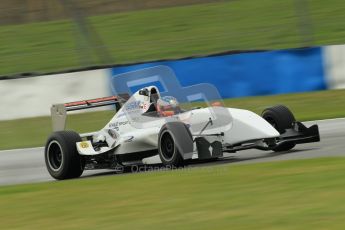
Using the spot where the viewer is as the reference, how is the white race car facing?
facing the viewer and to the right of the viewer

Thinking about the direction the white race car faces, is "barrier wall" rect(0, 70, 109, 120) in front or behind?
behind

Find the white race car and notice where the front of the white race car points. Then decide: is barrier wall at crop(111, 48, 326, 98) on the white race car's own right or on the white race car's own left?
on the white race car's own left
